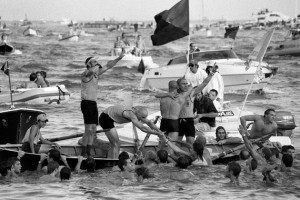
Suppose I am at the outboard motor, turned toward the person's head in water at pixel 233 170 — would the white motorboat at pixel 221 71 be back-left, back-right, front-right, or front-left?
back-right
